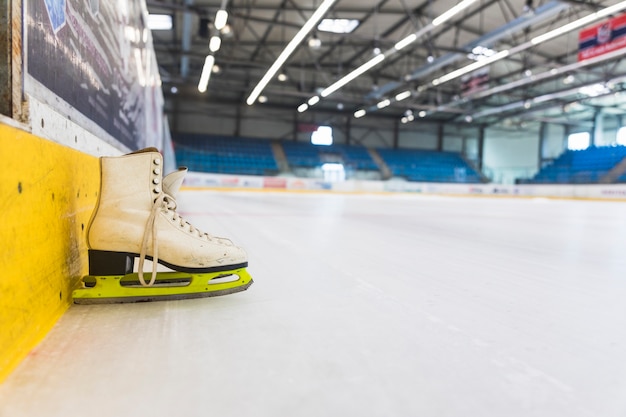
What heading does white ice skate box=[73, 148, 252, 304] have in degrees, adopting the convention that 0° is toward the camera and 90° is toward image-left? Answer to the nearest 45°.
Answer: approximately 270°

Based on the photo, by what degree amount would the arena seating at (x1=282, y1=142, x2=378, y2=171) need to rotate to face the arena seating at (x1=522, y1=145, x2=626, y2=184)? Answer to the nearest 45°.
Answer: approximately 90° to its left

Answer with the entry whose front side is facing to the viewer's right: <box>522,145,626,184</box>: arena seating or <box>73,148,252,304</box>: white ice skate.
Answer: the white ice skate

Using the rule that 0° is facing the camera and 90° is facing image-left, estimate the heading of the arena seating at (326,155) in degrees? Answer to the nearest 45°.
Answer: approximately 0°

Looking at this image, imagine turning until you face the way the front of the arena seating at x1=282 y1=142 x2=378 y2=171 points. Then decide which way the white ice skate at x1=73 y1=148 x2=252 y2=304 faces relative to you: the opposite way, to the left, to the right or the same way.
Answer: to the left

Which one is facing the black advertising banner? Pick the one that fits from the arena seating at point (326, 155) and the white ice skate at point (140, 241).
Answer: the arena seating
